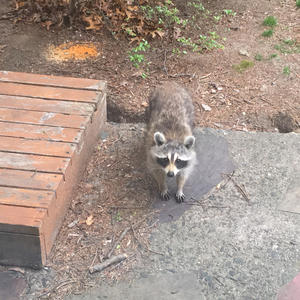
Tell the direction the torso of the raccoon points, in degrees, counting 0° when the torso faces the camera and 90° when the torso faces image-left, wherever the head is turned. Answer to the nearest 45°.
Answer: approximately 0°

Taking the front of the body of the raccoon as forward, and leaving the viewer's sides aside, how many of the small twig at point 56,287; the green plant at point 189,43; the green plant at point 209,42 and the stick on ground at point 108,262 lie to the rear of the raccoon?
2

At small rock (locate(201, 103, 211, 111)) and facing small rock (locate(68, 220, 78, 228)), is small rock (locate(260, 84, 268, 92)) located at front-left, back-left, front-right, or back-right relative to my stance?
back-left

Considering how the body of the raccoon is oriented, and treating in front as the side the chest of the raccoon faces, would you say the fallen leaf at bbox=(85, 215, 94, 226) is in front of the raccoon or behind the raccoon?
in front

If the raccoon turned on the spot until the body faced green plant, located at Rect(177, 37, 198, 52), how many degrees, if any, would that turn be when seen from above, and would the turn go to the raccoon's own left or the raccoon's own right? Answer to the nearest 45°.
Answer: approximately 180°

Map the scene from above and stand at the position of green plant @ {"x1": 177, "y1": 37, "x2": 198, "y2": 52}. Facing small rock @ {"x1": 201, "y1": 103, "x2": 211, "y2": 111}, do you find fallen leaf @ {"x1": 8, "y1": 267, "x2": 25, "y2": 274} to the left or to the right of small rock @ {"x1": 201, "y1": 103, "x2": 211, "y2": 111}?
right

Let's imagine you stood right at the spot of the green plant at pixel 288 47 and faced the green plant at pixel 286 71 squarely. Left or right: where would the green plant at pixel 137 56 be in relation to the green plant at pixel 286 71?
right

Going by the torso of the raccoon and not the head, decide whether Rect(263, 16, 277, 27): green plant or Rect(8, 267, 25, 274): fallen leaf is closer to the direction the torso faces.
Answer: the fallen leaf

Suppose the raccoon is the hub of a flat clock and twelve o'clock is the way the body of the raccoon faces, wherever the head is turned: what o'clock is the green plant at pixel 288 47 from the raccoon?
The green plant is roughly at 7 o'clock from the raccoon.

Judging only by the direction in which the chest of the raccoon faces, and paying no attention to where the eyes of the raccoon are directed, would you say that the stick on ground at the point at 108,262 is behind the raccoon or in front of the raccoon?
in front

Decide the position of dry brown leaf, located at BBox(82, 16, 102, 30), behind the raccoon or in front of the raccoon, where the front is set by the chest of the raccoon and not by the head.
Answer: behind

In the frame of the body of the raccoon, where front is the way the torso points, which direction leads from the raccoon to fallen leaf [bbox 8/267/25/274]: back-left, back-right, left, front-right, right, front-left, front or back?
front-right

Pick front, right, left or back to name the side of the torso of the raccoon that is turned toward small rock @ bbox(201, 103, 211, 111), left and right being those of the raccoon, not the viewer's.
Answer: back

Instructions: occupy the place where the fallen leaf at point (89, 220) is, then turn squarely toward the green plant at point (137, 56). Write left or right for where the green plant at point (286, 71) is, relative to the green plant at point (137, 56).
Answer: right

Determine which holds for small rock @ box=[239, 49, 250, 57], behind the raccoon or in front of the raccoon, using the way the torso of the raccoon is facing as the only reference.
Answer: behind

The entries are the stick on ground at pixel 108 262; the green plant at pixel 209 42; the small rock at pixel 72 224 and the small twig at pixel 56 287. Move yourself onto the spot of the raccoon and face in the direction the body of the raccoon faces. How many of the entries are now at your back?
1

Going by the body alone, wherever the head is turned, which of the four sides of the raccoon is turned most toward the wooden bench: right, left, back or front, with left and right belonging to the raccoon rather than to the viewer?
right

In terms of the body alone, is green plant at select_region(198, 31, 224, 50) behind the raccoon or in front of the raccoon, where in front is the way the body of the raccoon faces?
behind

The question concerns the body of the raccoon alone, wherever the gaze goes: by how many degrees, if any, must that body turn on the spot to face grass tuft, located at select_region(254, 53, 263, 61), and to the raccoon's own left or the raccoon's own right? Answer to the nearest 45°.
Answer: approximately 135° to the raccoon's own left
